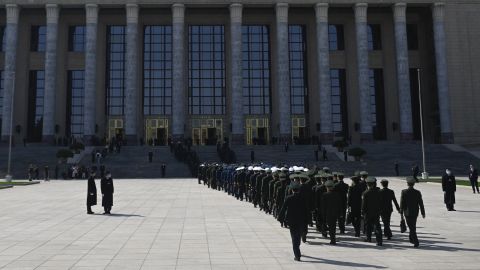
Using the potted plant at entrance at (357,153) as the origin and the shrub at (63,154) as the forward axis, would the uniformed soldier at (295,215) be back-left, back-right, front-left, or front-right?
front-left

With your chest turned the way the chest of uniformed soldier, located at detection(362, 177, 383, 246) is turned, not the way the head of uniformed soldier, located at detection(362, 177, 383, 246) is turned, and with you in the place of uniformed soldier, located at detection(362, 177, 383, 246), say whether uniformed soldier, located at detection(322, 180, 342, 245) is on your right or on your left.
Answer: on your left

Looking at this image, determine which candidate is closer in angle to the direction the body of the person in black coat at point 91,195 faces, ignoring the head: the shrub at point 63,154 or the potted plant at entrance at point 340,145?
the potted plant at entrance

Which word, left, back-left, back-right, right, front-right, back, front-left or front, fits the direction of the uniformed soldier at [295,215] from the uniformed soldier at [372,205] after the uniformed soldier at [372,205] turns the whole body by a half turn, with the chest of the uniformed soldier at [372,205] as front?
right

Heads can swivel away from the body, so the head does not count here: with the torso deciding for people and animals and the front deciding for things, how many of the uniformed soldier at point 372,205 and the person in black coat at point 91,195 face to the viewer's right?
1

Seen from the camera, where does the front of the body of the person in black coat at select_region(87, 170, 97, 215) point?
to the viewer's right

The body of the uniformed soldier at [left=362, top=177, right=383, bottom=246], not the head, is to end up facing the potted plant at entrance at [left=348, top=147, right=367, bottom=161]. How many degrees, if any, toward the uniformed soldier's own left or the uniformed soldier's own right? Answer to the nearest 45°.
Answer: approximately 45° to the uniformed soldier's own right

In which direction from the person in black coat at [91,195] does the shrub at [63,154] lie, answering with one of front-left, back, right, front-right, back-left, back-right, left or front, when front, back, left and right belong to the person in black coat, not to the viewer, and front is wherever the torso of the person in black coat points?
left

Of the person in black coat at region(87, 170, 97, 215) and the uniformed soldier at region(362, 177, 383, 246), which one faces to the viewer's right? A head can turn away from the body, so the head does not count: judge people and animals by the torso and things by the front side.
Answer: the person in black coat

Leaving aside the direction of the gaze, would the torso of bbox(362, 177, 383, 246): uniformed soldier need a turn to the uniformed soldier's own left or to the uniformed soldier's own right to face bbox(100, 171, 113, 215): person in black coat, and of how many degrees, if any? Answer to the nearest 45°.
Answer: approximately 45° to the uniformed soldier's own left

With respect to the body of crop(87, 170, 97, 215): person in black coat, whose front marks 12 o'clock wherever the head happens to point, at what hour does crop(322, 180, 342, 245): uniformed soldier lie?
The uniformed soldier is roughly at 2 o'clock from the person in black coat.

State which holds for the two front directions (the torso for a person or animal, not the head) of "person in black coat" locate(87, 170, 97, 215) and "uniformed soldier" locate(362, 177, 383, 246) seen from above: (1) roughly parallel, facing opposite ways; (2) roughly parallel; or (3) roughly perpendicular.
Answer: roughly perpendicular

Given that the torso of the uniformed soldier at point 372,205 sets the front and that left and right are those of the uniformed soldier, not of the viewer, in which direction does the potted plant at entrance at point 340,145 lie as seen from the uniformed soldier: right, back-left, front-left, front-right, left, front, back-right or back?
front-right

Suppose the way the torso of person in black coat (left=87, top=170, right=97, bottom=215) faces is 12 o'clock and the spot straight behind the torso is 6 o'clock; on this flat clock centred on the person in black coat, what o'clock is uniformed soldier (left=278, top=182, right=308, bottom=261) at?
The uniformed soldier is roughly at 2 o'clock from the person in black coat.

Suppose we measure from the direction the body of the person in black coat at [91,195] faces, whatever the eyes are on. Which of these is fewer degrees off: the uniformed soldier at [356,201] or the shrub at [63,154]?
the uniformed soldier

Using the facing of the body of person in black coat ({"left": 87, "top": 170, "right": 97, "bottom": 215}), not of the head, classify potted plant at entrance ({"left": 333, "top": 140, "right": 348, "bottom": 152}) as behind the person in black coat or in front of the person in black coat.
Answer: in front

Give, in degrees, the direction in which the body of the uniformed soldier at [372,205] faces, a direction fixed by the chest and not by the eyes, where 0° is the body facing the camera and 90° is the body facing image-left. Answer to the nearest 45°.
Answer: approximately 135°
